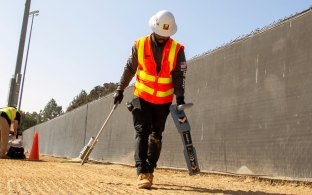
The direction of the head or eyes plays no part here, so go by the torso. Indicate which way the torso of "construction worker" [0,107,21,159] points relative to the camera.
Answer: to the viewer's right

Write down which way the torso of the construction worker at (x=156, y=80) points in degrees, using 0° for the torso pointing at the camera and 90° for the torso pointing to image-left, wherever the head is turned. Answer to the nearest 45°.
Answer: approximately 0°

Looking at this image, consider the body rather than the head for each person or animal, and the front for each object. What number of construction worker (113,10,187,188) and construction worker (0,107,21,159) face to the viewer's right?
1

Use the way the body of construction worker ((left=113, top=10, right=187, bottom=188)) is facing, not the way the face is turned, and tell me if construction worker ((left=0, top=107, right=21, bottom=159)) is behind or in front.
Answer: behind

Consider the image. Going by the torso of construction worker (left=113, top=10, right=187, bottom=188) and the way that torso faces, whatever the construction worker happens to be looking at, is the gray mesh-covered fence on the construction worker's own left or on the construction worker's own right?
on the construction worker's own left

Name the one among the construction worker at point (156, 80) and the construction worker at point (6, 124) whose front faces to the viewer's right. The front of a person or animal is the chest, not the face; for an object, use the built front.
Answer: the construction worker at point (6, 124)

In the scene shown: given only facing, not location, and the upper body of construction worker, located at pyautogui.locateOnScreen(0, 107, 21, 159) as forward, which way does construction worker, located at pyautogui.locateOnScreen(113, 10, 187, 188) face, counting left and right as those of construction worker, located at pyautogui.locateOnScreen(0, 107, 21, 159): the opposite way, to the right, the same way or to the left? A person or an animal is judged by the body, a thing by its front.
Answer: to the right

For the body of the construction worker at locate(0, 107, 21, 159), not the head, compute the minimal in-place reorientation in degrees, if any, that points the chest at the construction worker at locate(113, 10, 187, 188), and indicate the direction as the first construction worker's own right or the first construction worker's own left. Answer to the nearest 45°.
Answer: approximately 90° to the first construction worker's own right

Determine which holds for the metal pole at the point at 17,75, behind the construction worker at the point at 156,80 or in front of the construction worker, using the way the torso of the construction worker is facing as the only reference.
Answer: behind
